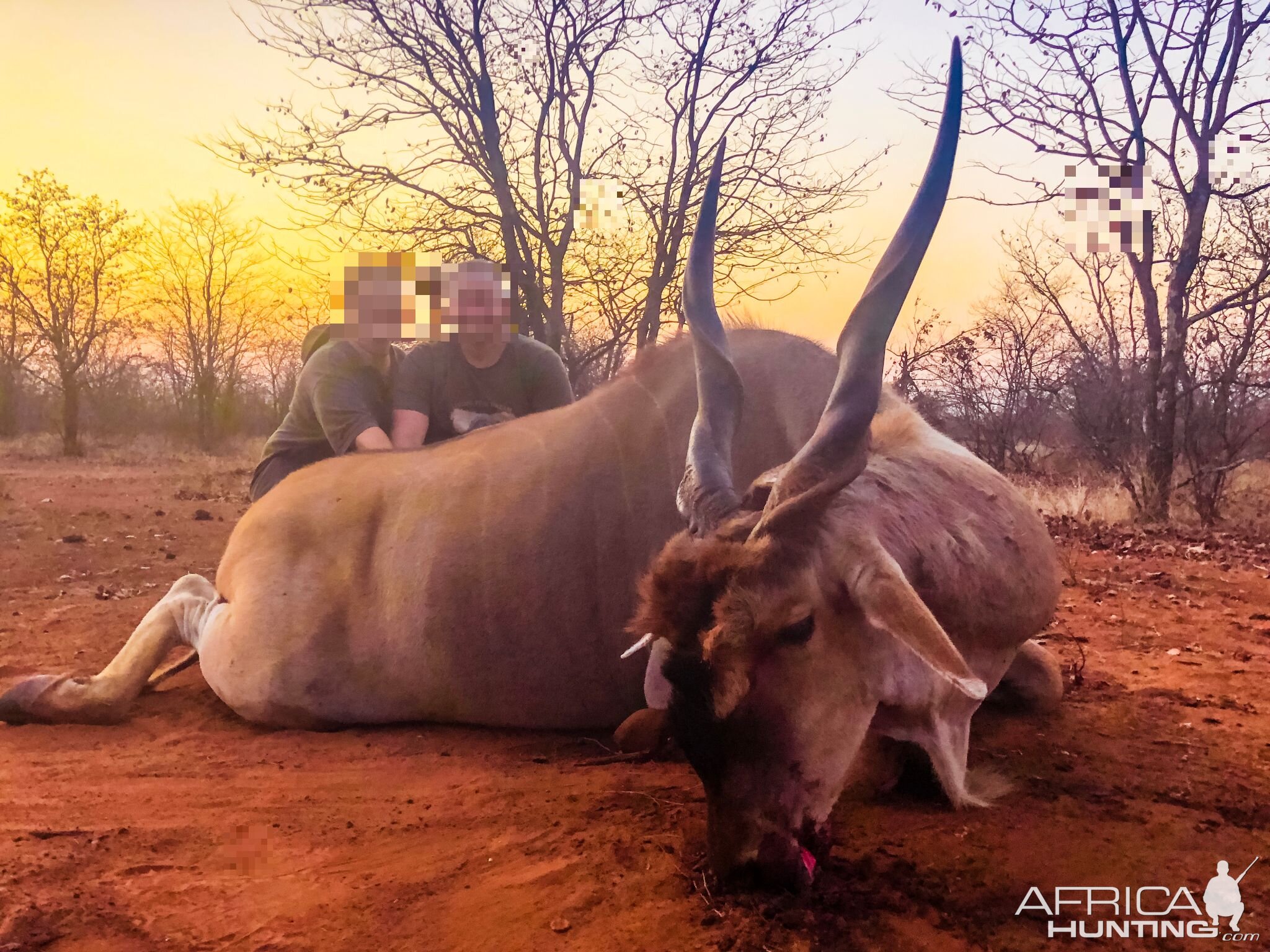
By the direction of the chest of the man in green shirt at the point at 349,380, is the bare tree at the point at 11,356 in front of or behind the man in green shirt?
behind

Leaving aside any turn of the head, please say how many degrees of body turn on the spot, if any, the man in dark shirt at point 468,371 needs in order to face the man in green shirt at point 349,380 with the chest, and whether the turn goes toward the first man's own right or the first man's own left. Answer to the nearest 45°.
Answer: approximately 90° to the first man's own right

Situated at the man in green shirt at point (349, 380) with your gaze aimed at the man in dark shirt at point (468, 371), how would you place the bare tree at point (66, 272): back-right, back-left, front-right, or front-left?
back-left

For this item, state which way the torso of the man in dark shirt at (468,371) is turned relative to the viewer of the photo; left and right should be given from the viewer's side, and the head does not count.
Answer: facing the viewer

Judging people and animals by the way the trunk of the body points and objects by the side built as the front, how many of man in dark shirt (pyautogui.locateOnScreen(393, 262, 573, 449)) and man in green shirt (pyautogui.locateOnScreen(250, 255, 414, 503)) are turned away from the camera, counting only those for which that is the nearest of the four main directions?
0

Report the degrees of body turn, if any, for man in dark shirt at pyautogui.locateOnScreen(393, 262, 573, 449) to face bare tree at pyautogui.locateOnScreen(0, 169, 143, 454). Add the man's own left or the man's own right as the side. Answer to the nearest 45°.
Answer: approximately 135° to the man's own right
